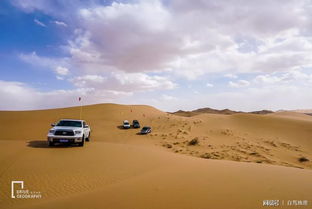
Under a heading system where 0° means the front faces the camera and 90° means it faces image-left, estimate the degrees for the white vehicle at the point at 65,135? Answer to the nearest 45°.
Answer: approximately 0°
